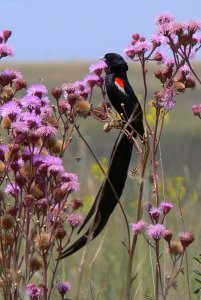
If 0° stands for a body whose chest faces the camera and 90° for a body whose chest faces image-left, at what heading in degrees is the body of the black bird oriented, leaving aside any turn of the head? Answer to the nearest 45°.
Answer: approximately 90°

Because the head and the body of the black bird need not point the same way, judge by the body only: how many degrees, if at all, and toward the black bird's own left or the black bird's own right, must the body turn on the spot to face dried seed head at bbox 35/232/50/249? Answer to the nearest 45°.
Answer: approximately 45° to the black bird's own left
